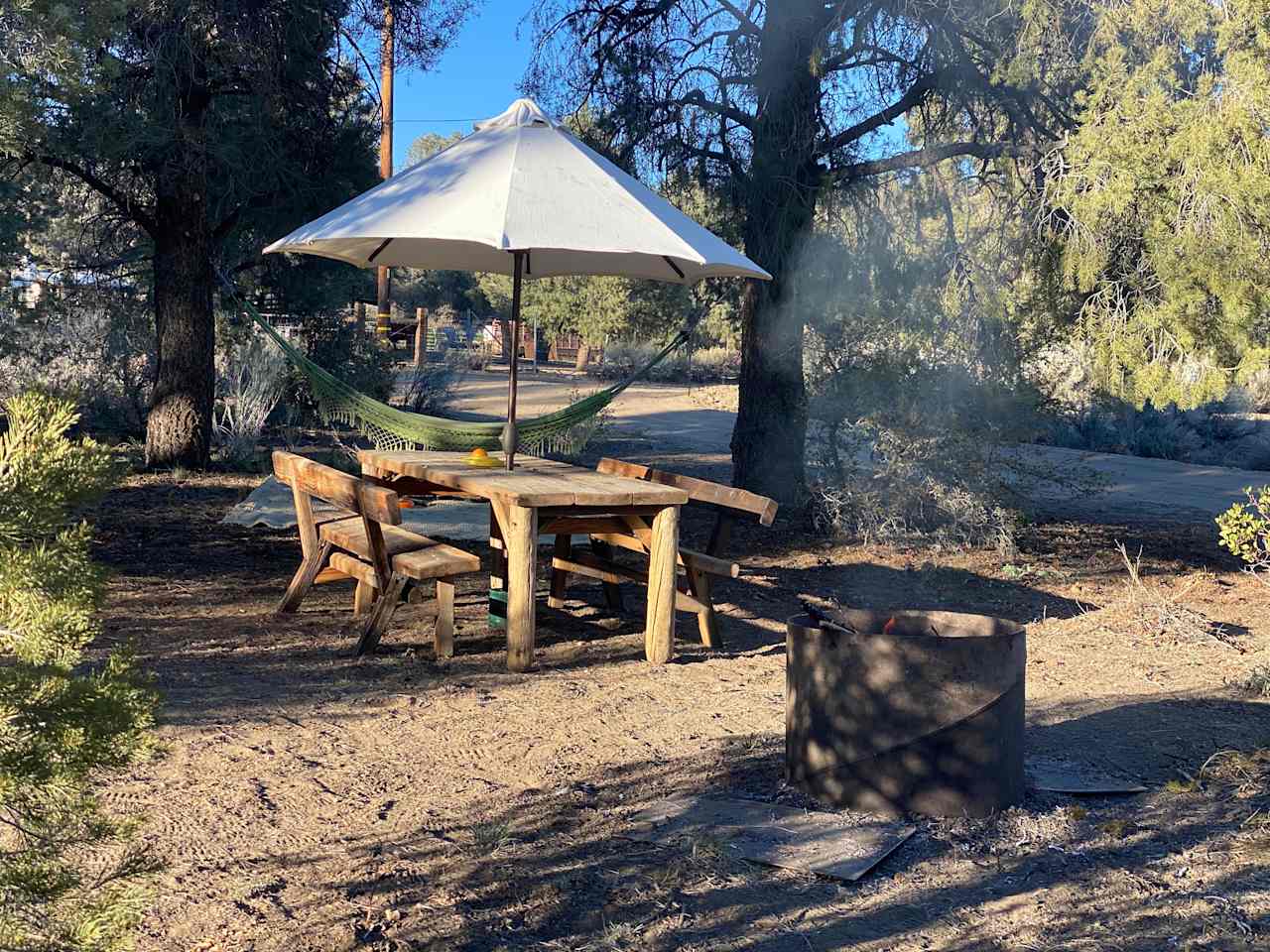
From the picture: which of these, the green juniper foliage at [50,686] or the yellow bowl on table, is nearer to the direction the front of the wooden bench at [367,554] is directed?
the yellow bowl on table

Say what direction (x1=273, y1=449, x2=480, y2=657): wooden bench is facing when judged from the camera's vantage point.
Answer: facing away from the viewer and to the right of the viewer

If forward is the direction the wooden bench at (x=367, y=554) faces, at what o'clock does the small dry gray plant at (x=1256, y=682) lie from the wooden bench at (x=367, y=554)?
The small dry gray plant is roughly at 2 o'clock from the wooden bench.

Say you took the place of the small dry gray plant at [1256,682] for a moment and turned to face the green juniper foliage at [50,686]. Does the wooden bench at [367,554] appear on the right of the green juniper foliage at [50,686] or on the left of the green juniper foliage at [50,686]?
right

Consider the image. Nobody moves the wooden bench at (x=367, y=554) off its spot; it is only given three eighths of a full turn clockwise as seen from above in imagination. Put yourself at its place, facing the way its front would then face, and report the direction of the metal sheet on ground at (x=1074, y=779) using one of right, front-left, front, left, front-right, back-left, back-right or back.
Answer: front-left

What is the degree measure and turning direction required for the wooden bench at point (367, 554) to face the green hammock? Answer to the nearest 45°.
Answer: approximately 45° to its left

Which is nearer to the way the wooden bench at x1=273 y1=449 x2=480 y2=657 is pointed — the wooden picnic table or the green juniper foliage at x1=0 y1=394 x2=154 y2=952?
the wooden picnic table

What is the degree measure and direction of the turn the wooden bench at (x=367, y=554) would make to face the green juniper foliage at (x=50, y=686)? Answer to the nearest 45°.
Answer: approximately 135° to its right
